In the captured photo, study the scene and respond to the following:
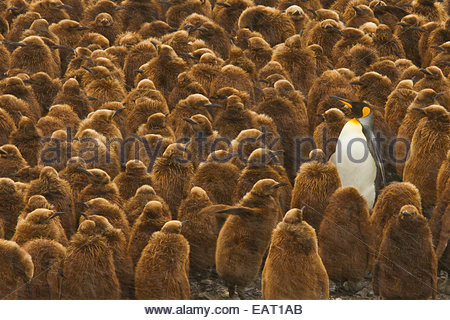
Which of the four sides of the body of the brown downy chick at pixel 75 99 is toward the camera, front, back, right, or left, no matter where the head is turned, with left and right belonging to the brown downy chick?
back

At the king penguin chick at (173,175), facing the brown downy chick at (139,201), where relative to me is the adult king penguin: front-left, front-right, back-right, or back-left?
back-left

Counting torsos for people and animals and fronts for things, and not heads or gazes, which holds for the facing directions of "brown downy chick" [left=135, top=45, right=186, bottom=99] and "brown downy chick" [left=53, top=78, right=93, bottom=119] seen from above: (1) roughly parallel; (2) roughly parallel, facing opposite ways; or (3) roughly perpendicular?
roughly parallel

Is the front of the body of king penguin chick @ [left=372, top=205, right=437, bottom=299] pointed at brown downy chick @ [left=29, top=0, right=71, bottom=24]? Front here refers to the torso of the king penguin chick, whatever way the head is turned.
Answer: no

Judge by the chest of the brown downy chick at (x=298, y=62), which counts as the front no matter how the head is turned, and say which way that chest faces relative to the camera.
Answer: away from the camera

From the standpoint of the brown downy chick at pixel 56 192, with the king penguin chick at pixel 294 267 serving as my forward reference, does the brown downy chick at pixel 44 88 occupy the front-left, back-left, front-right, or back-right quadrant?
back-left

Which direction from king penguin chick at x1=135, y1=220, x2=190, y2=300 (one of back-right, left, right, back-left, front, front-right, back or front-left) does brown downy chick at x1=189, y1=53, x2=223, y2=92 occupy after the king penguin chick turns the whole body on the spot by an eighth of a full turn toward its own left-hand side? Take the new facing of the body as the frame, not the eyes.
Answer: front

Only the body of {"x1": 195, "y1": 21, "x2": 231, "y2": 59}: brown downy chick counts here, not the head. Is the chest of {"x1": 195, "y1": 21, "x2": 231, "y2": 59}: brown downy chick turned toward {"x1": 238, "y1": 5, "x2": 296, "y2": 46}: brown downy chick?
no
